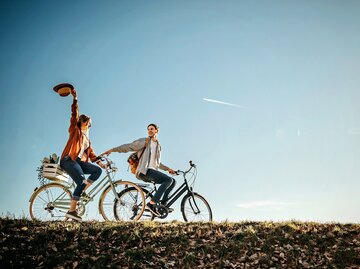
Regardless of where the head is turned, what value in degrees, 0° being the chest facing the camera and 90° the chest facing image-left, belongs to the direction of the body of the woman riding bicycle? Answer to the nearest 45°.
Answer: approximately 270°

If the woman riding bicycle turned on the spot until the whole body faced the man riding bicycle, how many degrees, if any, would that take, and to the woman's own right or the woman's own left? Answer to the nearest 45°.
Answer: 0° — they already face them

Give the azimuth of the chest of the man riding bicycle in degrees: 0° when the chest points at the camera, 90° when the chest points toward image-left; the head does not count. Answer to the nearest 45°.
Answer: approximately 315°
